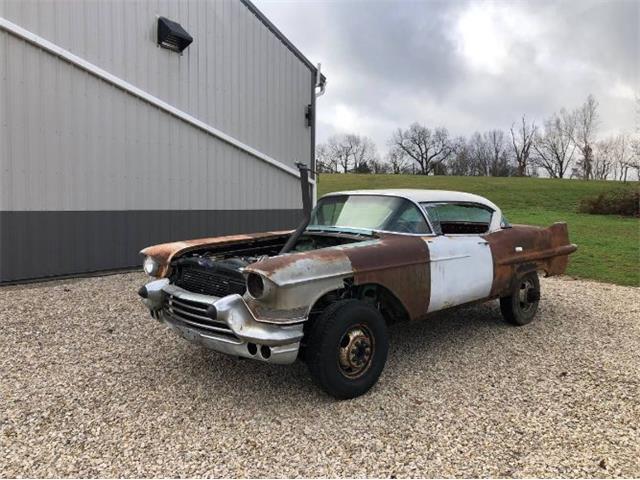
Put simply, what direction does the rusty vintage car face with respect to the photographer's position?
facing the viewer and to the left of the viewer

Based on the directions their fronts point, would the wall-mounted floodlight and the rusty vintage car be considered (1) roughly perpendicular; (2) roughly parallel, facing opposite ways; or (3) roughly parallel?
roughly perpendicular

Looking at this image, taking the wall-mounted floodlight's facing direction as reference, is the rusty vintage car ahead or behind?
ahead

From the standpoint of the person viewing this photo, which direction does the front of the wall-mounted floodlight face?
facing the viewer and to the right of the viewer

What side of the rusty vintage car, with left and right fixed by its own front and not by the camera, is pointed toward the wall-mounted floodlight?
right

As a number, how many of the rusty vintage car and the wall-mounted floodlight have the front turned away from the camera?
0
